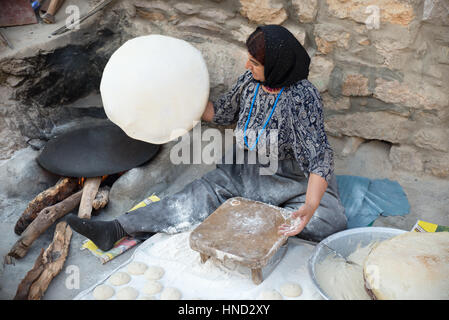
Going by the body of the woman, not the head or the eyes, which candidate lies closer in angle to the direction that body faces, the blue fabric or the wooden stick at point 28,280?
the wooden stick

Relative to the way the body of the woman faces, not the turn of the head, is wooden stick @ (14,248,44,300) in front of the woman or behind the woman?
in front

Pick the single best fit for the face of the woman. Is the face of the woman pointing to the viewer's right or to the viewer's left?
to the viewer's left

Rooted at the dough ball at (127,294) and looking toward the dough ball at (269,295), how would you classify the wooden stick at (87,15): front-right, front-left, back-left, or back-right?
back-left

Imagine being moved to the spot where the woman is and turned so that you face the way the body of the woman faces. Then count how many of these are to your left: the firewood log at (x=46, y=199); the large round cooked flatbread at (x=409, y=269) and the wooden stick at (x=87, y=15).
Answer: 1

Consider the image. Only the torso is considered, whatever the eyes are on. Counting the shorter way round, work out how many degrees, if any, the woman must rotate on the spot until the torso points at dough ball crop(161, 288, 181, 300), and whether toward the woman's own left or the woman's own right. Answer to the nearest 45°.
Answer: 0° — they already face it

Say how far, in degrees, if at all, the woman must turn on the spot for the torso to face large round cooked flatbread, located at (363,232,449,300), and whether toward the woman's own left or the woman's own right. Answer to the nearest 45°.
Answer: approximately 90° to the woman's own left

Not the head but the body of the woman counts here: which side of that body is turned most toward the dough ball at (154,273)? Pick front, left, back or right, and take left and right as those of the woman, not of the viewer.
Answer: front

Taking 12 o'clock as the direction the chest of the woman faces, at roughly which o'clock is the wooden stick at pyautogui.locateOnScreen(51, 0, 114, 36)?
The wooden stick is roughly at 3 o'clock from the woman.

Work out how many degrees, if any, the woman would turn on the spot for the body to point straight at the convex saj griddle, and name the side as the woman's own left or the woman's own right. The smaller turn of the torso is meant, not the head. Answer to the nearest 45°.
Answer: approximately 90° to the woman's own right

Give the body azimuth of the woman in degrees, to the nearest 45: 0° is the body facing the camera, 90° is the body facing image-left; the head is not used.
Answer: approximately 45°
